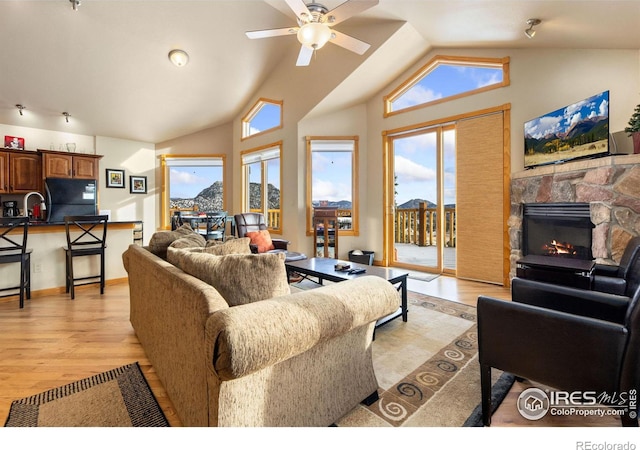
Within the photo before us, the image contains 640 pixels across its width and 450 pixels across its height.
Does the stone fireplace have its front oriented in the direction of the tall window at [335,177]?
no

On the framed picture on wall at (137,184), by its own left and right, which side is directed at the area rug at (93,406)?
front

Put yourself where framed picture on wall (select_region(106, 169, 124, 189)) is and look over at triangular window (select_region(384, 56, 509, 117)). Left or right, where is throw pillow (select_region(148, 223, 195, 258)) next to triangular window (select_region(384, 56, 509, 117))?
right

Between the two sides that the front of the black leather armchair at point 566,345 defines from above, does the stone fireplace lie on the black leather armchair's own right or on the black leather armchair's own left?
on the black leather armchair's own right

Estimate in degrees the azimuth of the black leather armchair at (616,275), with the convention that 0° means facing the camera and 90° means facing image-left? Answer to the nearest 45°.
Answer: approximately 90°

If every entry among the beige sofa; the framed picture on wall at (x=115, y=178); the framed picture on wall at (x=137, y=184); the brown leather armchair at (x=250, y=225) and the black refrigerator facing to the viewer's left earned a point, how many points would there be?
0

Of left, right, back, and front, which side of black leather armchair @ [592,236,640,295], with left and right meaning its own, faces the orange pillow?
front

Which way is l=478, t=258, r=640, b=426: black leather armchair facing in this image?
to the viewer's left

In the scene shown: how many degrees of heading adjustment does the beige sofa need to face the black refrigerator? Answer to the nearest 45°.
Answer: approximately 90° to its left

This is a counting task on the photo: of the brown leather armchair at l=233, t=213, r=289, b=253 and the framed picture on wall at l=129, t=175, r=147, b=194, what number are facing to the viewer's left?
0

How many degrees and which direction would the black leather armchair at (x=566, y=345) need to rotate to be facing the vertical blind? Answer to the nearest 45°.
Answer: approximately 90° to its right

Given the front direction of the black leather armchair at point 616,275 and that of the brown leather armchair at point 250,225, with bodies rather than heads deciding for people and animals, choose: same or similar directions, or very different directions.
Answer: very different directions

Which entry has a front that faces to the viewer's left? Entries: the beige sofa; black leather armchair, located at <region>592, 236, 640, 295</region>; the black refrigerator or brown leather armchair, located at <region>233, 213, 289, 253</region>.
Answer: black leather armchair, located at <region>592, 236, 640, 295</region>

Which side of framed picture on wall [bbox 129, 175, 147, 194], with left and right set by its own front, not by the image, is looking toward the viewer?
front
